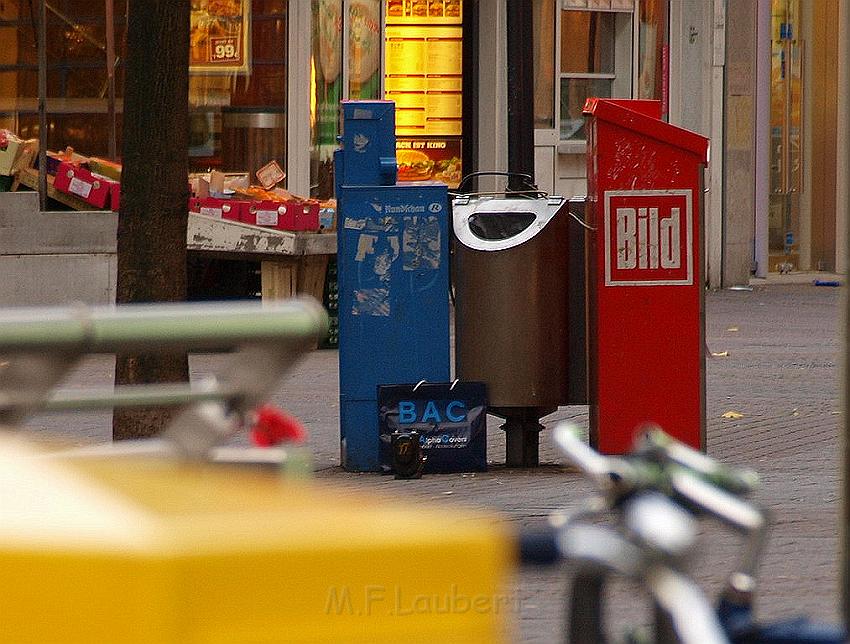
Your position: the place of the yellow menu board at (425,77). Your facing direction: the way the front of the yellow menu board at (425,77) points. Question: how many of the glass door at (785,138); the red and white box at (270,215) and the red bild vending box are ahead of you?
2
